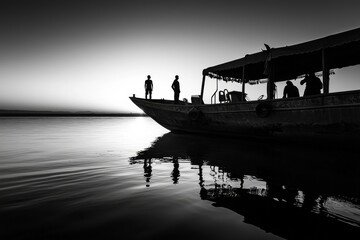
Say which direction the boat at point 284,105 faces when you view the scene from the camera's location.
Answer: facing away from the viewer and to the left of the viewer
